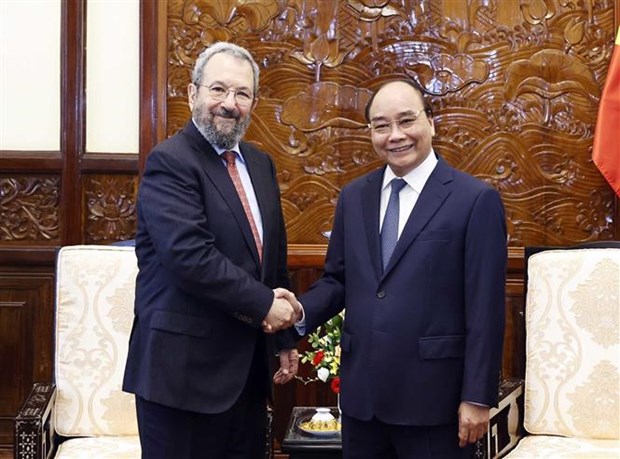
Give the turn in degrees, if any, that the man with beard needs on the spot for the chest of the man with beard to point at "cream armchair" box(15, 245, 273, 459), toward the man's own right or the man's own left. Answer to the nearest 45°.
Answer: approximately 180°

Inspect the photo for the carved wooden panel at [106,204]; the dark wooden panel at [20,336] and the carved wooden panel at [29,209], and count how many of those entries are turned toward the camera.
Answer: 3

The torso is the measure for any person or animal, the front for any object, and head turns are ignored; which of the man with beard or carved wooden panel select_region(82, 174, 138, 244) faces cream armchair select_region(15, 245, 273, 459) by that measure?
the carved wooden panel

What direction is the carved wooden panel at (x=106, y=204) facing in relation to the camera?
toward the camera

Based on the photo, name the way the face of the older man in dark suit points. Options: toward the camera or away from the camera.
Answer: toward the camera

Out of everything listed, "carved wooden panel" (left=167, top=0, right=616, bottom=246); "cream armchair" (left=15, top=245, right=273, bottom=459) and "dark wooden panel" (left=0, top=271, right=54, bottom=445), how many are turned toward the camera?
3

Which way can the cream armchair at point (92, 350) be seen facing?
toward the camera

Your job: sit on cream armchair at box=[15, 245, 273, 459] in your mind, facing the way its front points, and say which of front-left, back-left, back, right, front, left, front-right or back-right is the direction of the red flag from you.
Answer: left

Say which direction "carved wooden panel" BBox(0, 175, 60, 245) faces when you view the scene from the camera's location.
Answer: facing the viewer

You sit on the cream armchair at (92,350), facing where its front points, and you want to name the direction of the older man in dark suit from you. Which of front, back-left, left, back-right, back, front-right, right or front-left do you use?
front-left
